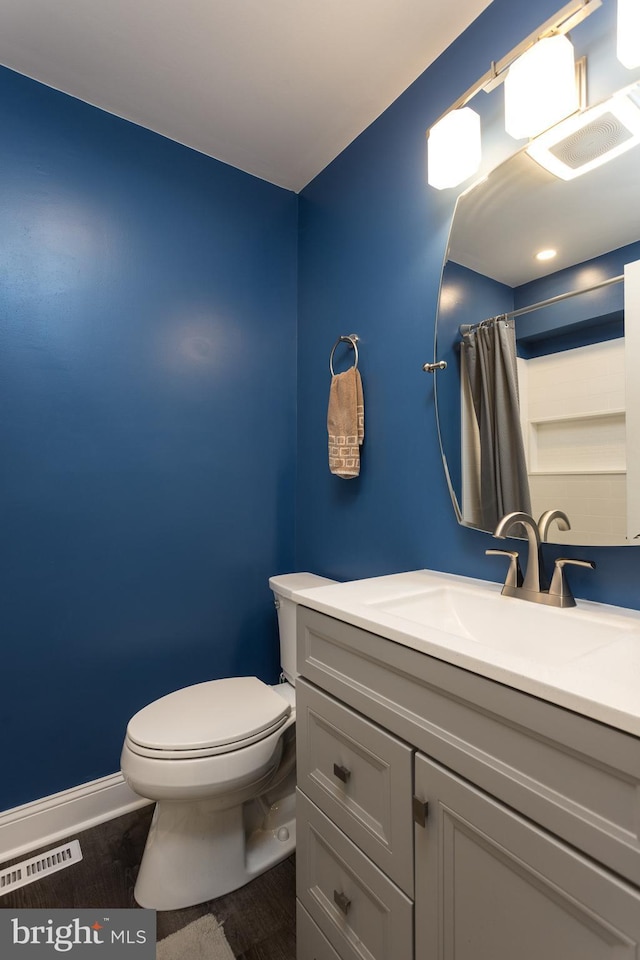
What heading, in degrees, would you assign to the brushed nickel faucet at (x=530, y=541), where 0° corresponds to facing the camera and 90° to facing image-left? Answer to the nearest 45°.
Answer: approximately 45°
